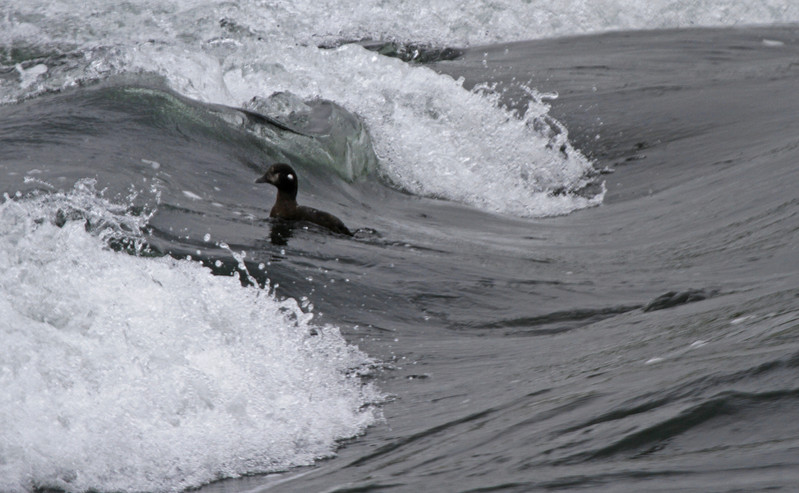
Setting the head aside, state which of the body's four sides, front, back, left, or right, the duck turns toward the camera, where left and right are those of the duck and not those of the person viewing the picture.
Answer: left
